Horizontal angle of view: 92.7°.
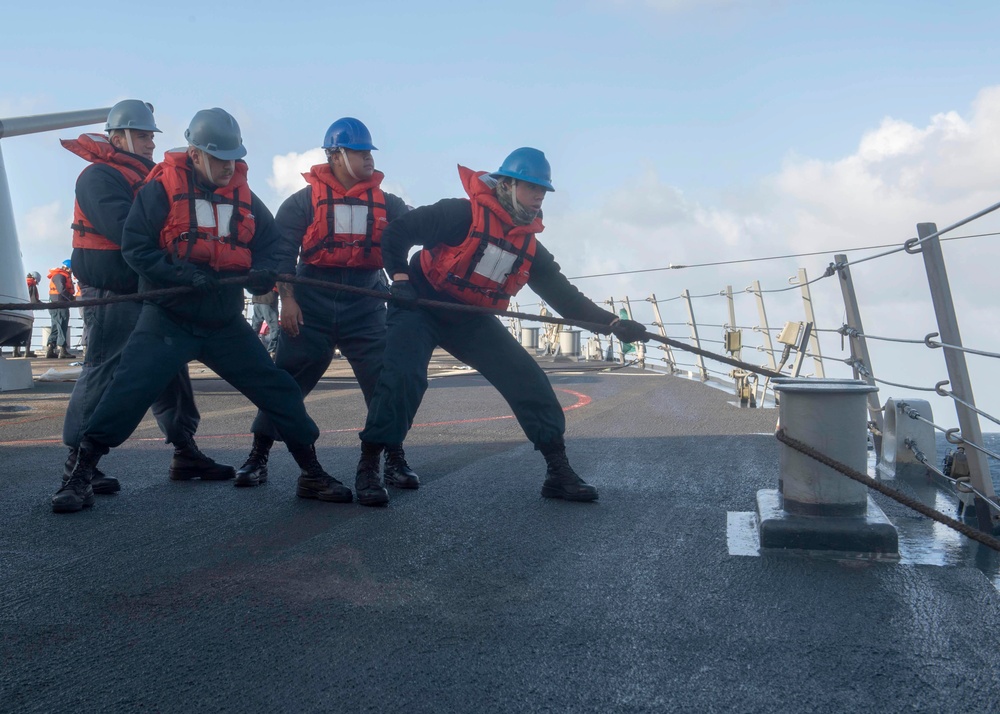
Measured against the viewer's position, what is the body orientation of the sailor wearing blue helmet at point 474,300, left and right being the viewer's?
facing the viewer and to the right of the viewer

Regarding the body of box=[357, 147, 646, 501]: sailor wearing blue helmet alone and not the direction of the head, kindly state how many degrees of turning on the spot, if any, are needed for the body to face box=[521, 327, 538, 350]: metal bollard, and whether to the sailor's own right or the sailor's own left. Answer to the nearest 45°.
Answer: approximately 135° to the sailor's own left

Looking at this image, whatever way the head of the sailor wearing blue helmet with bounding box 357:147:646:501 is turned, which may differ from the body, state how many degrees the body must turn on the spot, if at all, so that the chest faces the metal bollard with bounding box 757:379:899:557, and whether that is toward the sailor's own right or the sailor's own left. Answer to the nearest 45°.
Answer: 0° — they already face it

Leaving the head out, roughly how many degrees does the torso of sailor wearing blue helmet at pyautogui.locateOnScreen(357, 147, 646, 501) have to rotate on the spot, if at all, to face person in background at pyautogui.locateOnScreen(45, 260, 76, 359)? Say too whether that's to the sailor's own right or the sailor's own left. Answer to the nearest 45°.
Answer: approximately 180°

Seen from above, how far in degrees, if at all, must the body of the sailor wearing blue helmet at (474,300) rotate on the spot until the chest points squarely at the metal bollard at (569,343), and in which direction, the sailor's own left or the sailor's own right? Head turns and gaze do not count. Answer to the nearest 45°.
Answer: approximately 135° to the sailor's own left

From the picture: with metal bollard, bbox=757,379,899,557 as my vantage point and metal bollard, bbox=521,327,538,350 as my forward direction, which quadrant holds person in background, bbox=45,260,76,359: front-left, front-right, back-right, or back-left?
front-left

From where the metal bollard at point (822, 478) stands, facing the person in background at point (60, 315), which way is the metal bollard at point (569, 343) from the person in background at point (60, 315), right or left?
right

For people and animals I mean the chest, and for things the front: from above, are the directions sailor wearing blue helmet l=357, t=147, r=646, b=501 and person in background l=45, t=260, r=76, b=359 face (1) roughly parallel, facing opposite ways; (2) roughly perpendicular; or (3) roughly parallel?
roughly perpendicular

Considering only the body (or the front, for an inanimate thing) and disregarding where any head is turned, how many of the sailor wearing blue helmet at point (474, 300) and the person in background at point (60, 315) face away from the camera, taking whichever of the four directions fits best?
0
